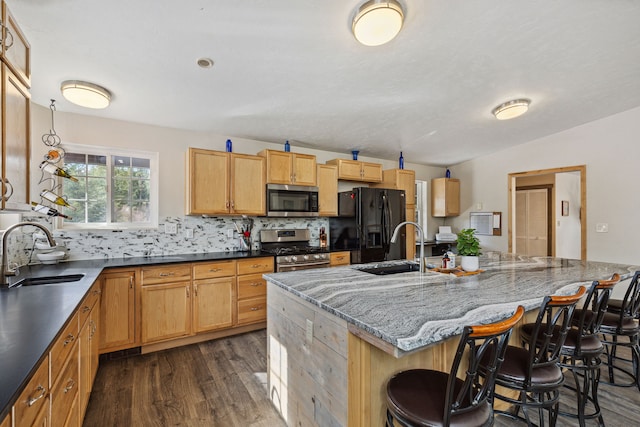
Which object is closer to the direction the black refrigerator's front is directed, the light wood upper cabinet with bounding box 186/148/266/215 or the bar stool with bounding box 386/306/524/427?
the bar stool

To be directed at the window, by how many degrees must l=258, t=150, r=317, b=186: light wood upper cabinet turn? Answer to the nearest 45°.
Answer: approximately 135° to its right

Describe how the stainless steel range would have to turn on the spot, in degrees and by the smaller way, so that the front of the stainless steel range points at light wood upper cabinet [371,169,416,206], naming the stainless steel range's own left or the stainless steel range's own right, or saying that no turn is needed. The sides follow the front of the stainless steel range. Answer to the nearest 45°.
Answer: approximately 90° to the stainless steel range's own left

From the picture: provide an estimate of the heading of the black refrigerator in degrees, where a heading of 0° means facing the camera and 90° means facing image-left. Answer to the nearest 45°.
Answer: approximately 315°

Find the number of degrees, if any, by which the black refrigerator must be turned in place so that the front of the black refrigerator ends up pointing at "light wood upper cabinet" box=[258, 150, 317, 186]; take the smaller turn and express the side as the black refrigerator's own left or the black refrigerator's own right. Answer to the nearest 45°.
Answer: approximately 90° to the black refrigerator's own right

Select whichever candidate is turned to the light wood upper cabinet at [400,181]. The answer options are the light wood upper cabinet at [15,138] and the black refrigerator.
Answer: the light wood upper cabinet at [15,138]

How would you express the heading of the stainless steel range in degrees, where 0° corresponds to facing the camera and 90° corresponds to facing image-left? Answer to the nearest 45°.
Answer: approximately 315°

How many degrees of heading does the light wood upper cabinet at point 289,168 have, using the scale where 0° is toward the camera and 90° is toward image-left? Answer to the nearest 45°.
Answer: approximately 315°

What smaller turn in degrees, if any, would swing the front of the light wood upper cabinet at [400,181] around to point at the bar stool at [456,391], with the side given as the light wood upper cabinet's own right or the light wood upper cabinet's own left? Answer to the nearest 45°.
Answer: approximately 45° to the light wood upper cabinet's own right
